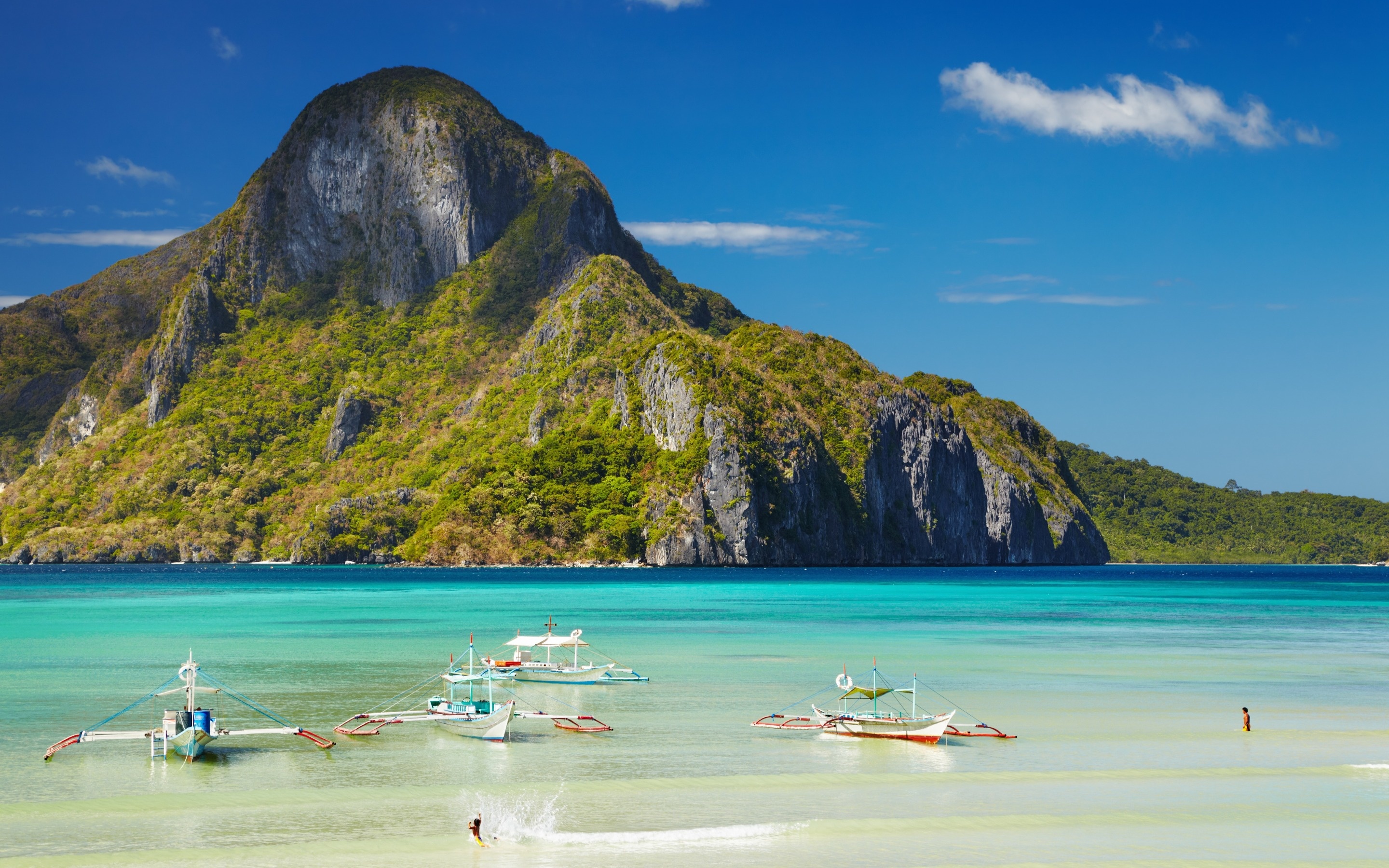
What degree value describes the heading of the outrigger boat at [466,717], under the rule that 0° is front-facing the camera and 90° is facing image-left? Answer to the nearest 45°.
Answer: approximately 315°

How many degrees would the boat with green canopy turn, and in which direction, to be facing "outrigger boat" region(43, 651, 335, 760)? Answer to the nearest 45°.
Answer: approximately 135° to its right

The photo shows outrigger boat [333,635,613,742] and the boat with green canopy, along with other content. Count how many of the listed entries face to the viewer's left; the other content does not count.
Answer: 0

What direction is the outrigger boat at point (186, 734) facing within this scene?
toward the camera

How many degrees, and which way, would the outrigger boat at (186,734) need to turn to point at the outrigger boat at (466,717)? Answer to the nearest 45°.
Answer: approximately 90° to its left

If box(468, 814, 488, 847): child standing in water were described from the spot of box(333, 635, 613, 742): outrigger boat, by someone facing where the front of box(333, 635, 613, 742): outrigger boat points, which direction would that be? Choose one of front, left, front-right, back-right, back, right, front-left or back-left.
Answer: front-right

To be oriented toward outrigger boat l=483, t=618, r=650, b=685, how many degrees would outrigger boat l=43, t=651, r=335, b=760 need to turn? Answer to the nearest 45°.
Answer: approximately 135° to its left

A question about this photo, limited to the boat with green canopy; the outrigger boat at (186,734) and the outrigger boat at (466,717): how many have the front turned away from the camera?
0

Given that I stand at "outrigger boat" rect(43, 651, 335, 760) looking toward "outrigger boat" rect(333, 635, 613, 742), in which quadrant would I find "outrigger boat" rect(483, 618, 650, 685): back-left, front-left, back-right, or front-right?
front-left

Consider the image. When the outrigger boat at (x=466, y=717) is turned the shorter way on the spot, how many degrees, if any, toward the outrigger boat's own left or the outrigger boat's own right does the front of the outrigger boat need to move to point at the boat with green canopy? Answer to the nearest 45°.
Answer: approximately 45° to the outrigger boat's own left

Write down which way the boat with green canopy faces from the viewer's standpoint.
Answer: facing the viewer and to the right of the viewer

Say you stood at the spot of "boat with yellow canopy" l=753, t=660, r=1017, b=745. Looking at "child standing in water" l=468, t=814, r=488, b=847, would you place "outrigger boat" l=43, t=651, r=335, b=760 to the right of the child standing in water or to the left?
right
